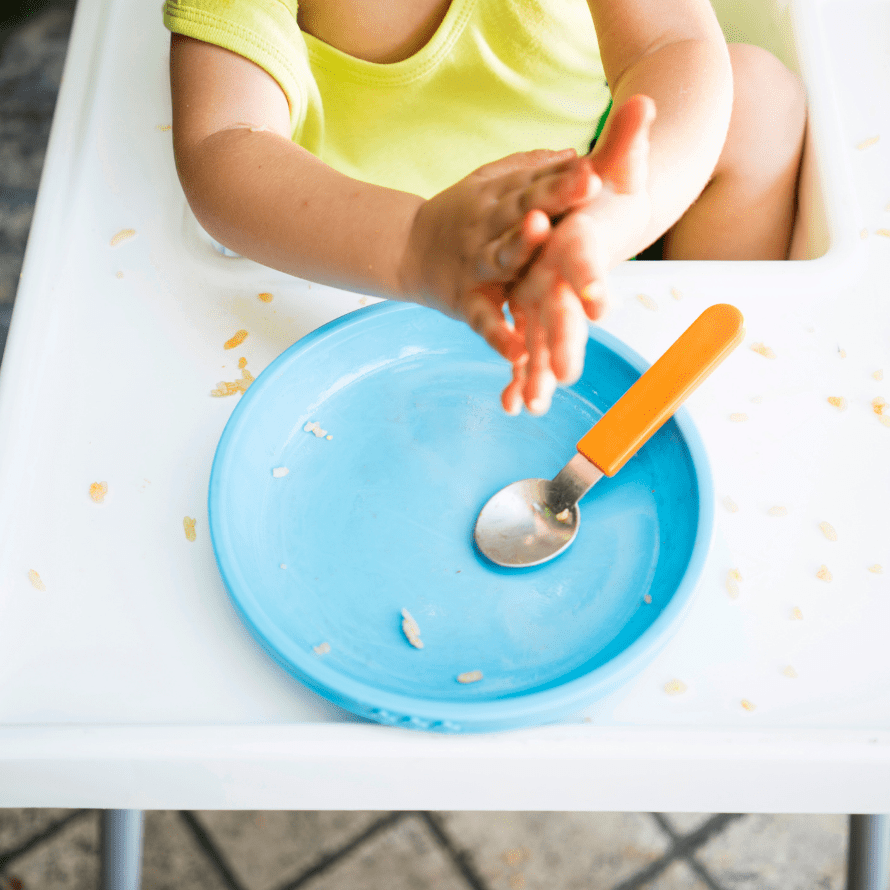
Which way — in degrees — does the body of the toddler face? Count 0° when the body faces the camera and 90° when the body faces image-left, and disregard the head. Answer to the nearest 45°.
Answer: approximately 0°

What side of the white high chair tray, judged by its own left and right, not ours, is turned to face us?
front
